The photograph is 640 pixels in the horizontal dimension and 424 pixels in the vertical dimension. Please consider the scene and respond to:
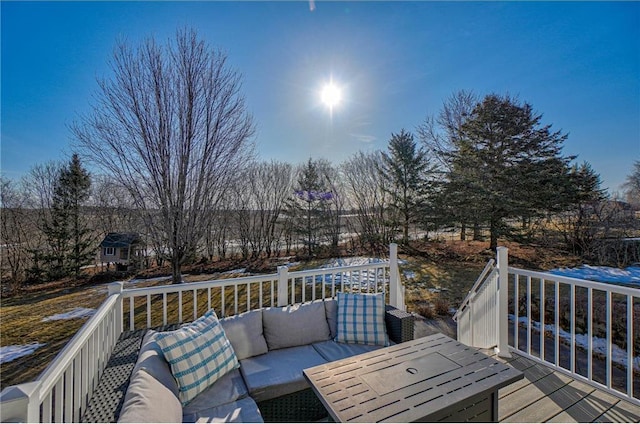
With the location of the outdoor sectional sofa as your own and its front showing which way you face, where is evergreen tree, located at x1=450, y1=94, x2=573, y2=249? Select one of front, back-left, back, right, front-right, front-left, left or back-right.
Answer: left

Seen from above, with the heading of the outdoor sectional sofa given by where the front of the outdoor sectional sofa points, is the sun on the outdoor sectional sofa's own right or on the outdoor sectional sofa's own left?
on the outdoor sectional sofa's own left

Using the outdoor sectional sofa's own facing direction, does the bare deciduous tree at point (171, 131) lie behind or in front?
behind

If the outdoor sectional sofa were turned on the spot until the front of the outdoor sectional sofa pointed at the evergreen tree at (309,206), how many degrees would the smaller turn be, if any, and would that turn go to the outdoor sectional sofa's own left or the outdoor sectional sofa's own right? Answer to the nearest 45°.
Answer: approximately 135° to the outdoor sectional sofa's own left

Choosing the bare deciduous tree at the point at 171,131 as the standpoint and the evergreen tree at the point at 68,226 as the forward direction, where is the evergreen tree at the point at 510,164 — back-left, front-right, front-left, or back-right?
back-right

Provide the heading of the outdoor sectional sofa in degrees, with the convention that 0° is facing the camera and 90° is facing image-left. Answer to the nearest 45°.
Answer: approximately 315°

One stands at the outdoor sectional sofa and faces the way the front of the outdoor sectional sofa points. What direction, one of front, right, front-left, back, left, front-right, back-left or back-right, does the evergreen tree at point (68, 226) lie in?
back
